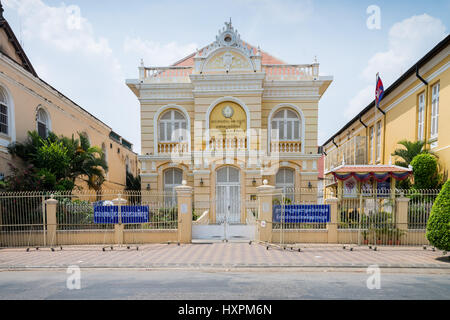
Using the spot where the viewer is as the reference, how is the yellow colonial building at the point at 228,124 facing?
facing the viewer

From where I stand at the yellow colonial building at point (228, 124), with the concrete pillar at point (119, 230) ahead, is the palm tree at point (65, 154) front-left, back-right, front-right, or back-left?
front-right

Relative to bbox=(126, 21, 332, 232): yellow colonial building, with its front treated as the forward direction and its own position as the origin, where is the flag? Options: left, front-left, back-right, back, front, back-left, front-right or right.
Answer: left
